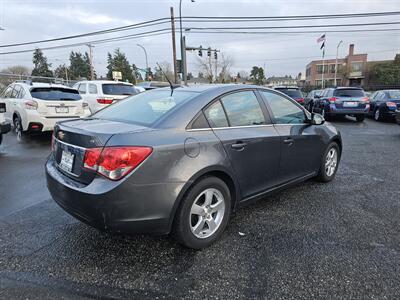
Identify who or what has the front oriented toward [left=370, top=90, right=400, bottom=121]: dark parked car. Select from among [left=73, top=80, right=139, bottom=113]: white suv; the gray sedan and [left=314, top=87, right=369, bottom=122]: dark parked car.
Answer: the gray sedan

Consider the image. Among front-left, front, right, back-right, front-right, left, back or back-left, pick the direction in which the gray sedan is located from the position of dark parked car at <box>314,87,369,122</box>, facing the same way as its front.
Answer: back-left

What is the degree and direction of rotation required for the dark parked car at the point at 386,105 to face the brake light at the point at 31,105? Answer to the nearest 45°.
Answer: approximately 90° to its left

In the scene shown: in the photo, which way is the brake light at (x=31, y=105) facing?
toward the camera

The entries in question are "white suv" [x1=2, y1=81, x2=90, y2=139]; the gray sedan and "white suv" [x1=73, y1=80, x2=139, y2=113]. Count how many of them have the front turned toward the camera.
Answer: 0

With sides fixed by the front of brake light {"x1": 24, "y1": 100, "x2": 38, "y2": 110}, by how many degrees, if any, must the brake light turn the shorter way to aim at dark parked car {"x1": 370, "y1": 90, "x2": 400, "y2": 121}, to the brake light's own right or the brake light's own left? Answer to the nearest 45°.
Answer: approximately 90° to the brake light's own left

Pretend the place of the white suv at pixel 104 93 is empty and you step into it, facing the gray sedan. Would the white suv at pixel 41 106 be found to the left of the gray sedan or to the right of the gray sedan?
right

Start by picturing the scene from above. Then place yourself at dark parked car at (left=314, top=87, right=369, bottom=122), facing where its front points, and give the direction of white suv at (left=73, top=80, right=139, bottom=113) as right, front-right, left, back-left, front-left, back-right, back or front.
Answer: left

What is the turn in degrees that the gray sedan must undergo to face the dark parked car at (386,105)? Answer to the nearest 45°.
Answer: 0° — it already faces it

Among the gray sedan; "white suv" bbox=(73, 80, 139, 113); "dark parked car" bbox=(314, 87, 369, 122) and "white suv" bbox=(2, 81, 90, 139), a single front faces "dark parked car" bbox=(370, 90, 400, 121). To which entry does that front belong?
the gray sedan

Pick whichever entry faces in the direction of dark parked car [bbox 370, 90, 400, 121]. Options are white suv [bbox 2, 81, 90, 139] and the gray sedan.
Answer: the gray sedan

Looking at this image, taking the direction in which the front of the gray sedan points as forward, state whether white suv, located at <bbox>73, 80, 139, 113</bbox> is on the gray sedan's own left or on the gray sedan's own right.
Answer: on the gray sedan's own left

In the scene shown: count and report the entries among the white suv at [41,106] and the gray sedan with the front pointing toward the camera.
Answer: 0

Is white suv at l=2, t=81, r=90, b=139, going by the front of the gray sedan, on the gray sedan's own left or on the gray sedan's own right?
on the gray sedan's own left

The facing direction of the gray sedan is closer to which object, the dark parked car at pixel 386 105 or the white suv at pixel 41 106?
the dark parked car

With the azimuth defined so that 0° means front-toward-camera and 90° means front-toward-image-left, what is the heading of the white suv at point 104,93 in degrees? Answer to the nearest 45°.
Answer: approximately 135°

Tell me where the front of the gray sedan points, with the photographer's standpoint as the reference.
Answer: facing away from the viewer and to the right of the viewer

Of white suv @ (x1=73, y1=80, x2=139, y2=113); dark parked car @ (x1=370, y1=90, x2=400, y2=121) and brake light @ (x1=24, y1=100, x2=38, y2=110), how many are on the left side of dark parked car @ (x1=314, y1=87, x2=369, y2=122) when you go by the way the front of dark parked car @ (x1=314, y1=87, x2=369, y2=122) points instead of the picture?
2
